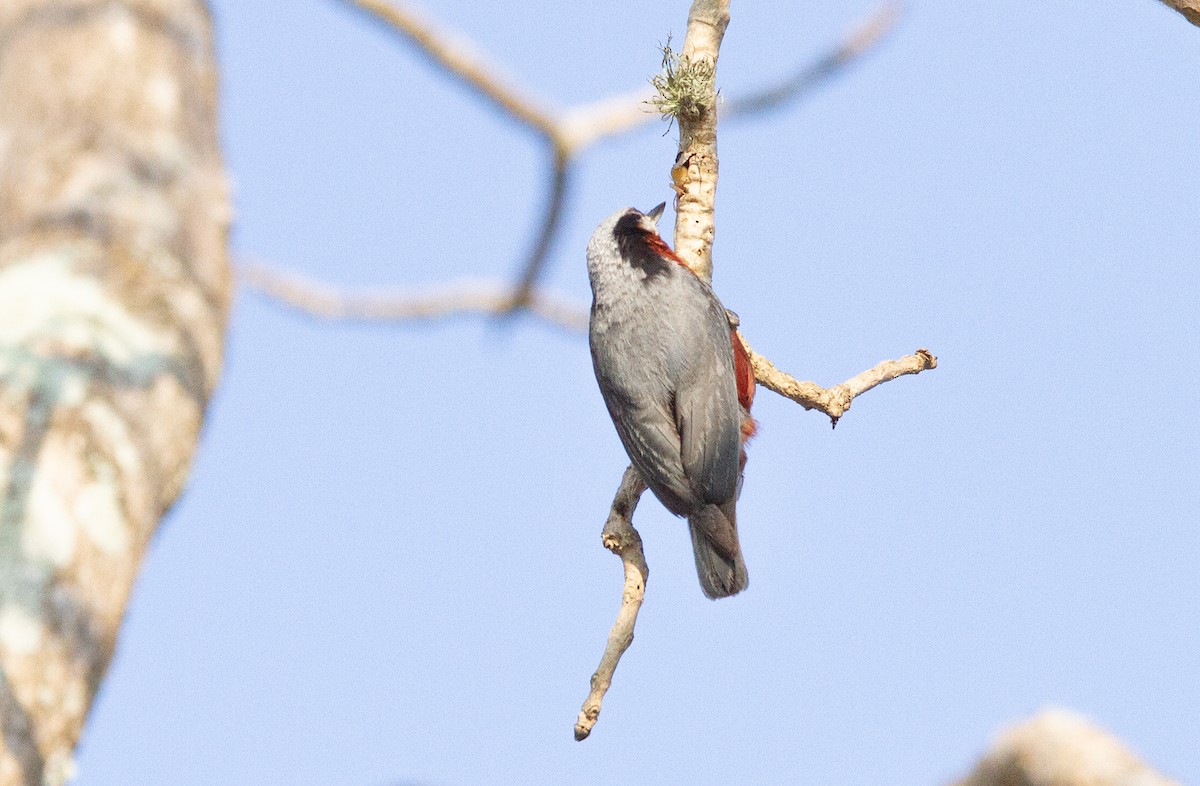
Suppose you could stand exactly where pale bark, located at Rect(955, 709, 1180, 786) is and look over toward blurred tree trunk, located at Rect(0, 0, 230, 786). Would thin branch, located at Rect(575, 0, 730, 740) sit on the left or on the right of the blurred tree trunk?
right

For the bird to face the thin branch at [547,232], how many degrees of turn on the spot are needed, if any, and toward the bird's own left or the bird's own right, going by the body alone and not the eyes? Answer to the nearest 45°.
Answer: approximately 45° to the bird's own left

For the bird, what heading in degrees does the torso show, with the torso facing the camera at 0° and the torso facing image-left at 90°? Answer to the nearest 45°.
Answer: approximately 225°

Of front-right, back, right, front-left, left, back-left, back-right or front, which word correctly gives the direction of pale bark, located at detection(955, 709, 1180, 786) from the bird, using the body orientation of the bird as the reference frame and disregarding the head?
back-right
